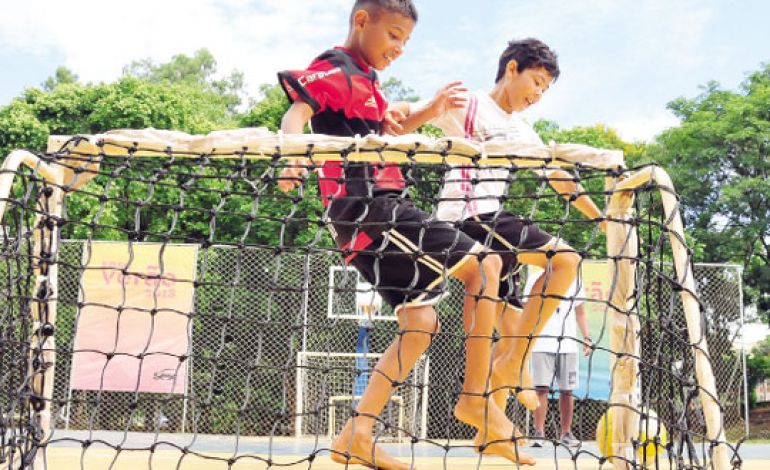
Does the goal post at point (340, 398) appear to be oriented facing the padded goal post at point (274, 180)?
yes

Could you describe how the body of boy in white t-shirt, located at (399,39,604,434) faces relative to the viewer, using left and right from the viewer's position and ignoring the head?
facing the viewer and to the right of the viewer

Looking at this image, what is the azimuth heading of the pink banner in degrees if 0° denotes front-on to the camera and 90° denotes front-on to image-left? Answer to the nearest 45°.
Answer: approximately 0°

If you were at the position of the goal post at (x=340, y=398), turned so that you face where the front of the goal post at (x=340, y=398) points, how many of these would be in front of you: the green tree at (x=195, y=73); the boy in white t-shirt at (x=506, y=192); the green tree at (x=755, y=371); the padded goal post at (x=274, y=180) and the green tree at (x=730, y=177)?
2

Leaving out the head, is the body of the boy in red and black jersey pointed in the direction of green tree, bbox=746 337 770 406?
no

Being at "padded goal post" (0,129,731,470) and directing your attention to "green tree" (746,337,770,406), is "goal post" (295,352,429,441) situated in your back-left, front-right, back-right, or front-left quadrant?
front-left

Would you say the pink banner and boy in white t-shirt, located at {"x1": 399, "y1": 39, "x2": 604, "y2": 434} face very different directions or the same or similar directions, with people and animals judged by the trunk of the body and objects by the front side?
same or similar directions

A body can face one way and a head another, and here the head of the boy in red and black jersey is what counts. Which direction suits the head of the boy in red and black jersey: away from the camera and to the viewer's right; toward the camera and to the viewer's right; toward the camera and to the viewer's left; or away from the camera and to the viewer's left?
toward the camera and to the viewer's right

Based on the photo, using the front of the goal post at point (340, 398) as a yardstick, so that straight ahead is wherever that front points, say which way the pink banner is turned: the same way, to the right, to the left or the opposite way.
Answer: the same way

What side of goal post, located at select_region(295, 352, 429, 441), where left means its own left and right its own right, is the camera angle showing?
front

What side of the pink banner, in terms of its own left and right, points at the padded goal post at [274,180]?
front

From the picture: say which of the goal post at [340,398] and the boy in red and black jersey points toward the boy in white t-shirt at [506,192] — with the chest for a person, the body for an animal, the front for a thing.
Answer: the goal post

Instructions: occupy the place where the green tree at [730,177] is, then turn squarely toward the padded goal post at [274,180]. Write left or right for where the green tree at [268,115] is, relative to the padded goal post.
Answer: right

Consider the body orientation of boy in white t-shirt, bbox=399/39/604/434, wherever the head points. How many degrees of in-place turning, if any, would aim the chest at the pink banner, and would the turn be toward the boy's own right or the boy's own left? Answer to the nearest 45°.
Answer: approximately 180°

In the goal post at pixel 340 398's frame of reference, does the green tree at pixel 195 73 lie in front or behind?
behind

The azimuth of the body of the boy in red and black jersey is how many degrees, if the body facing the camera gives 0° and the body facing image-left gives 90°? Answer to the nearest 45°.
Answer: approximately 315°

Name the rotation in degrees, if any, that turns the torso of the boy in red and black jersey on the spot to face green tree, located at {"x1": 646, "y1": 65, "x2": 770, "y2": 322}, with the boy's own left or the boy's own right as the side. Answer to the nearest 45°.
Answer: approximately 90° to the boy's own left

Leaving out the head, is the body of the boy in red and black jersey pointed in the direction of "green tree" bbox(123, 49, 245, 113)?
no

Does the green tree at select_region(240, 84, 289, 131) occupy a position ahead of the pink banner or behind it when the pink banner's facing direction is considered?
behind

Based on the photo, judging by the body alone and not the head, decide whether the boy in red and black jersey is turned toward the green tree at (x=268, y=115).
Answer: no

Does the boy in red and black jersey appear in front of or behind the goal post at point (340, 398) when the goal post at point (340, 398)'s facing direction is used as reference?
in front

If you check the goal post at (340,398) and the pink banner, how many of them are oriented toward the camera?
2
